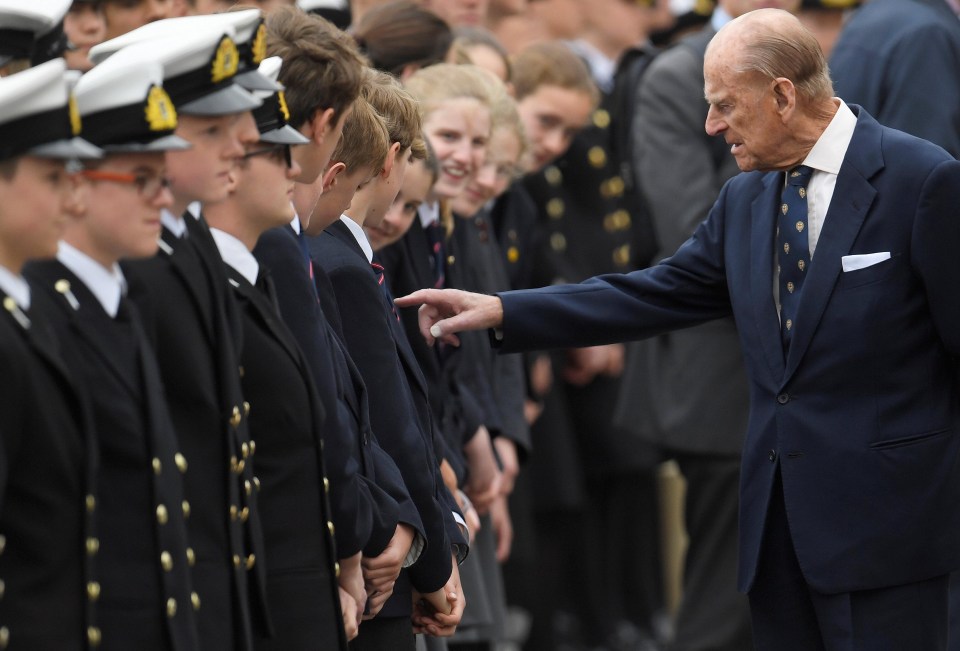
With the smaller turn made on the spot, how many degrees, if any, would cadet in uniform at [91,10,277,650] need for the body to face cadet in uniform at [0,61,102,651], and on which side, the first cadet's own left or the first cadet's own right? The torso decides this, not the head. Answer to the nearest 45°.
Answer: approximately 90° to the first cadet's own right

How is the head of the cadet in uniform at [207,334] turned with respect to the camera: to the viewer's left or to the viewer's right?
to the viewer's right

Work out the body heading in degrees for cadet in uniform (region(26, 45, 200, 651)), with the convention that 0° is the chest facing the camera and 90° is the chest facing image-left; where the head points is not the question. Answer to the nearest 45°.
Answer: approximately 315°

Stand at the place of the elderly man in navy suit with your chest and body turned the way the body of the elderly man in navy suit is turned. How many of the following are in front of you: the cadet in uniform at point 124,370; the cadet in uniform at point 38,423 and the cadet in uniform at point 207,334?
3

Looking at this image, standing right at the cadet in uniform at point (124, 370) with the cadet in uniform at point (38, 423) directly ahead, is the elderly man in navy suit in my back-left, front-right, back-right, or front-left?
back-left
